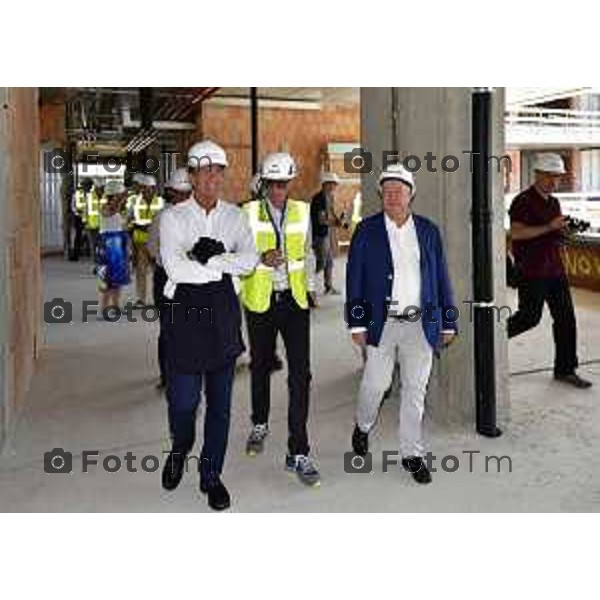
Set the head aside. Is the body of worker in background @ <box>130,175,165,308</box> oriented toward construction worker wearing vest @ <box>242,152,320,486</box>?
yes

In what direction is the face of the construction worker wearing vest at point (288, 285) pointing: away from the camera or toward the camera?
toward the camera

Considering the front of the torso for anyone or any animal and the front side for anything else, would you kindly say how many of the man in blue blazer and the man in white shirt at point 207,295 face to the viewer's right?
0

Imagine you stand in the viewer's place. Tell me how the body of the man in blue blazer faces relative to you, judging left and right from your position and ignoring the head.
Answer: facing the viewer

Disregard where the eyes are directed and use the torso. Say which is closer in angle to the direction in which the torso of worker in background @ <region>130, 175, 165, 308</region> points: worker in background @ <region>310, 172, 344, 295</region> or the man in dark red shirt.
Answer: the man in dark red shirt

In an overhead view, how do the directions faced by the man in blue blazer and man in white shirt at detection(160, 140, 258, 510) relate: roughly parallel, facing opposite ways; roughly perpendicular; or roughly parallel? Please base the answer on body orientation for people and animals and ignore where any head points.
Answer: roughly parallel

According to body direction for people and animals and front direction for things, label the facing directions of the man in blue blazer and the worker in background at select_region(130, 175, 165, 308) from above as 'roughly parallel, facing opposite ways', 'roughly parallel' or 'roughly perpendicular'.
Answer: roughly parallel

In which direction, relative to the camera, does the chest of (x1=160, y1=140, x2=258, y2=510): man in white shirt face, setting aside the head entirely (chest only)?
toward the camera

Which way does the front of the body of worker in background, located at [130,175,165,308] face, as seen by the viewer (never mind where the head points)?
toward the camera

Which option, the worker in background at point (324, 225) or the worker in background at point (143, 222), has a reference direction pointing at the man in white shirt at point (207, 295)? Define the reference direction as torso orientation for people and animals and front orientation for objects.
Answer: the worker in background at point (143, 222)
